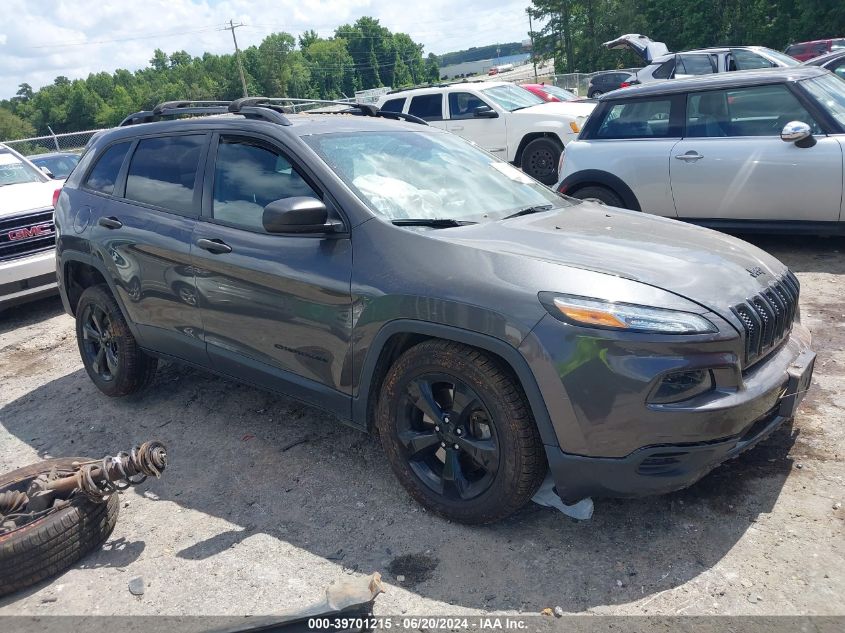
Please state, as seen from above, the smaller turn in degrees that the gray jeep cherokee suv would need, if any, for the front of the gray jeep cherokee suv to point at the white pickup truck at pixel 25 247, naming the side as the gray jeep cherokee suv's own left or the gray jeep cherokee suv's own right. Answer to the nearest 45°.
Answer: approximately 180°

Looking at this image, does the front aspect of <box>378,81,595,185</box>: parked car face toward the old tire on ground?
no

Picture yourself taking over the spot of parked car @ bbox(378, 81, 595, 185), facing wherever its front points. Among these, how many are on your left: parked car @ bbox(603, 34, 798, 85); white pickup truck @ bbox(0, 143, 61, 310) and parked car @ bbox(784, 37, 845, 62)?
2

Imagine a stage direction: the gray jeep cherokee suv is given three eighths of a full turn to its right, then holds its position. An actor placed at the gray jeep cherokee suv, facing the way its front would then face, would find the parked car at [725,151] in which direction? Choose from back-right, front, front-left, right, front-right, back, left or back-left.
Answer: back-right

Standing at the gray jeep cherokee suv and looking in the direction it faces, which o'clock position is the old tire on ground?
The old tire on ground is roughly at 4 o'clock from the gray jeep cherokee suv.

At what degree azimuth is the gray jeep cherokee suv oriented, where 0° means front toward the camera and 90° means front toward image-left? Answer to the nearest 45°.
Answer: approximately 315°

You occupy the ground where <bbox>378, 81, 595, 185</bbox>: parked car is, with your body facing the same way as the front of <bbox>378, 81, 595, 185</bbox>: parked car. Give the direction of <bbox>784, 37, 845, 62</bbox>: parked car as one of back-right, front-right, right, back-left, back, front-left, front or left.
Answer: left

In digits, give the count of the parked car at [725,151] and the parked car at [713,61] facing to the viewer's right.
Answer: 2

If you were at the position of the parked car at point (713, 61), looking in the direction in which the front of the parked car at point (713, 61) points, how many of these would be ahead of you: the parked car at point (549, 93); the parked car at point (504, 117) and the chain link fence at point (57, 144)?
0

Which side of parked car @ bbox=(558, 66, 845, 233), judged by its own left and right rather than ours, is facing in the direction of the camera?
right

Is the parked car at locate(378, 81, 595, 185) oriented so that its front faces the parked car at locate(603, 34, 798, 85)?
no

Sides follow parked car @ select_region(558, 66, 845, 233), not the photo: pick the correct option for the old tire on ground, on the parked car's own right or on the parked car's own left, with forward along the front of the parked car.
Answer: on the parked car's own right

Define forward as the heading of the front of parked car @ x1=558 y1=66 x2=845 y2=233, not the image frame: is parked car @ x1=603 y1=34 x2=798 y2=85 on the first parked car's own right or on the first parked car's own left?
on the first parked car's own left

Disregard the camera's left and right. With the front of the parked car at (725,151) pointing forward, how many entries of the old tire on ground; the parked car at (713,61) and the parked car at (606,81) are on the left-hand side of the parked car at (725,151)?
2

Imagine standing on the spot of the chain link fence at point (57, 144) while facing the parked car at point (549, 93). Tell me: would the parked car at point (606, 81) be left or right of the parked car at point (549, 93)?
left

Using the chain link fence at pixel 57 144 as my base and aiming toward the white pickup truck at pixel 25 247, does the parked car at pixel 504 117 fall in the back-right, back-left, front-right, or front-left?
front-left

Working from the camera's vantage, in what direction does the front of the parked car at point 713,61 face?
facing to the right of the viewer

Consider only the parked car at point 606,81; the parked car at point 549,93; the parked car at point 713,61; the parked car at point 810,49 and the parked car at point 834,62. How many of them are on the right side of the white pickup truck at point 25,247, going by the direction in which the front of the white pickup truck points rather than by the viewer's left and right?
0

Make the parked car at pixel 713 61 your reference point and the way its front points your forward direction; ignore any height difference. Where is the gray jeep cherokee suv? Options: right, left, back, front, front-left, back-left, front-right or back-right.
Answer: right
